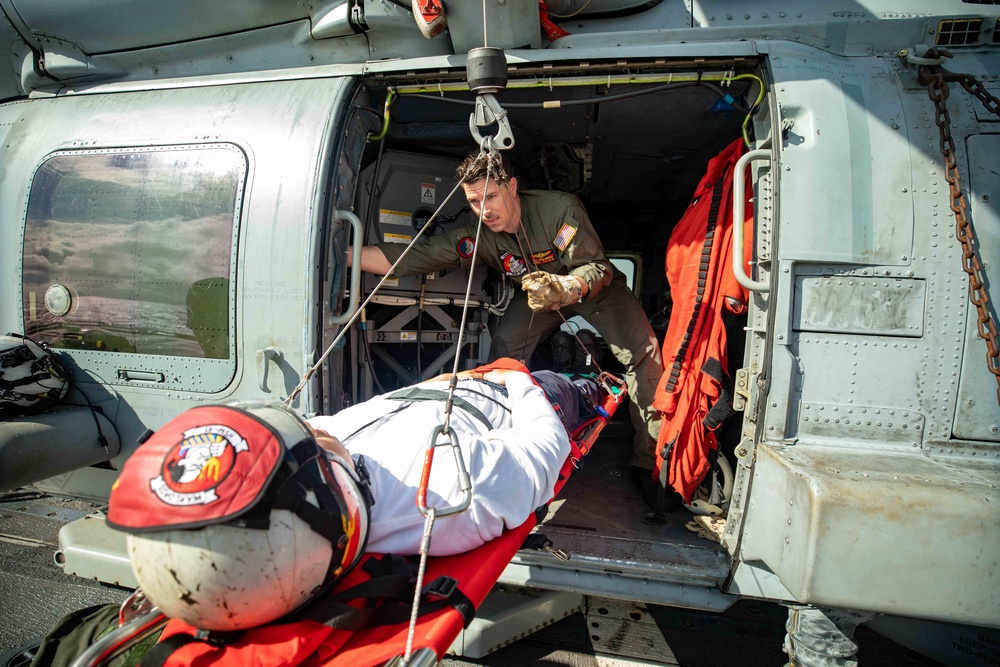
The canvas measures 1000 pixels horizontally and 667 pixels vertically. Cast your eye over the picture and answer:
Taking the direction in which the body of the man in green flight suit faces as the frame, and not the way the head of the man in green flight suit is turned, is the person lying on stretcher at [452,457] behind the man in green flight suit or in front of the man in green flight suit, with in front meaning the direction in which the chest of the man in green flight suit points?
in front

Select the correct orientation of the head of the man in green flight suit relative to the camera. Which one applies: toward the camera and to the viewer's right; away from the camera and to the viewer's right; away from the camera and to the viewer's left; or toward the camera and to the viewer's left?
toward the camera and to the viewer's left

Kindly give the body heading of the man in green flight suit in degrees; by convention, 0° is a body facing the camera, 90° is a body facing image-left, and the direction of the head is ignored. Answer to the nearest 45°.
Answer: approximately 45°

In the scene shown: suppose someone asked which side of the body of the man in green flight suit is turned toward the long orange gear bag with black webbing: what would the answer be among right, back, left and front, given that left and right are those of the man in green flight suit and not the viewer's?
left

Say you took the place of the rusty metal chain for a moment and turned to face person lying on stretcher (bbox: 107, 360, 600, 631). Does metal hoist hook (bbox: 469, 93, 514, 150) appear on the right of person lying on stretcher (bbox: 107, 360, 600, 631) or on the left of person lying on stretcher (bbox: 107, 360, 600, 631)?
right

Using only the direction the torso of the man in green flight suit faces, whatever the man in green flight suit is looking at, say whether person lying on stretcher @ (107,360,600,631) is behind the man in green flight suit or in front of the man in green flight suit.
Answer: in front

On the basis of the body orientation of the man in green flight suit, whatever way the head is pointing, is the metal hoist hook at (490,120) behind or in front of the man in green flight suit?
in front

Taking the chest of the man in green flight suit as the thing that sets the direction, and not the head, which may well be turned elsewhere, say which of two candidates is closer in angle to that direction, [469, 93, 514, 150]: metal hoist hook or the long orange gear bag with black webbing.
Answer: the metal hoist hook

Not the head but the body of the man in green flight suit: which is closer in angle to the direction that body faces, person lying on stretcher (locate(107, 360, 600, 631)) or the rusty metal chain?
the person lying on stretcher

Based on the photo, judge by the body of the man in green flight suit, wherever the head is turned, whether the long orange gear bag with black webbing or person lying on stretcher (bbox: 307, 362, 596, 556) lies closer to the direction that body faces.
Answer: the person lying on stretcher
